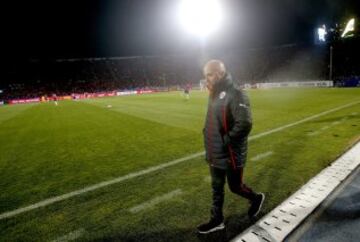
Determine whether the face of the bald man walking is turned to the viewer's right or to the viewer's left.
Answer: to the viewer's left

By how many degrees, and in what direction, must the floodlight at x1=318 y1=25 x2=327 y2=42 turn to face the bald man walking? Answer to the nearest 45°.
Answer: approximately 45° to its left

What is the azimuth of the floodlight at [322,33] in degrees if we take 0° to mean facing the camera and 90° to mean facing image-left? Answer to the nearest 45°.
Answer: approximately 45°
